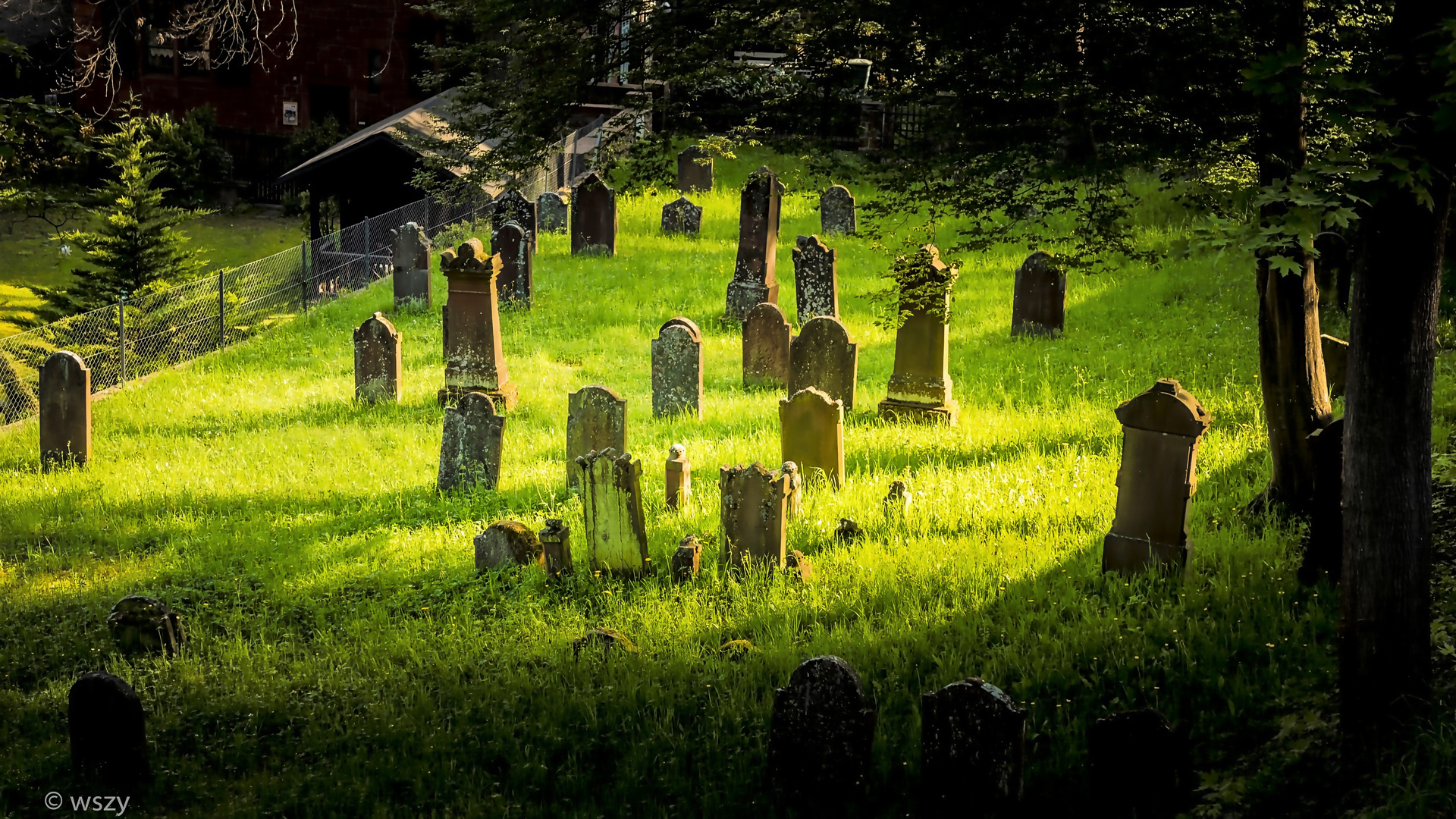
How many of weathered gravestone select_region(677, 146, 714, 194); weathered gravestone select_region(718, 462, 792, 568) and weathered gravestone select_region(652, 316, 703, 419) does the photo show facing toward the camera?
3

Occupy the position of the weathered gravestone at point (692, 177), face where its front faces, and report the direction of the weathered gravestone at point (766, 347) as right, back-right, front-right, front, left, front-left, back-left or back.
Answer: front

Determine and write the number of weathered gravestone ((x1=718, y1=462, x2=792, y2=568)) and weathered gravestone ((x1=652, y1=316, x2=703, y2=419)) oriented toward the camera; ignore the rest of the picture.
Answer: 2

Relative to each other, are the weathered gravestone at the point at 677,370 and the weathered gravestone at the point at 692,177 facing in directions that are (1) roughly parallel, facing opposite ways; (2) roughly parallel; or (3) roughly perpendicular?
roughly parallel

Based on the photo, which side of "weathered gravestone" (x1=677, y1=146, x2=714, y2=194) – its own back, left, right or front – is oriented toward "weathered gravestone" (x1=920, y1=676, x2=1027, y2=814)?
front

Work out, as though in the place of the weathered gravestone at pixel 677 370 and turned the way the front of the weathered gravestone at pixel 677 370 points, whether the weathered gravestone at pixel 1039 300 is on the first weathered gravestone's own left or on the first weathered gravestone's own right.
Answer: on the first weathered gravestone's own left

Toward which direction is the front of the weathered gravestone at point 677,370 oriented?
toward the camera

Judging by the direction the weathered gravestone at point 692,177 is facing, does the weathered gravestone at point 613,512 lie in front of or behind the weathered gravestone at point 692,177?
in front

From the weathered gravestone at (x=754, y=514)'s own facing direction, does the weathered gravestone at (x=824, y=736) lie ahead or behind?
ahead

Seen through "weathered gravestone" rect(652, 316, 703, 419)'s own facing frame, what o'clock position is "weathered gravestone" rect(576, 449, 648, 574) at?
"weathered gravestone" rect(576, 449, 648, 574) is roughly at 12 o'clock from "weathered gravestone" rect(652, 316, 703, 419).

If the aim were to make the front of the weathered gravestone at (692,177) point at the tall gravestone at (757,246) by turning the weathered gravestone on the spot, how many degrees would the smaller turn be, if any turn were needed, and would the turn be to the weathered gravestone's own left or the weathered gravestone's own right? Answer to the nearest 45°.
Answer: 0° — it already faces it

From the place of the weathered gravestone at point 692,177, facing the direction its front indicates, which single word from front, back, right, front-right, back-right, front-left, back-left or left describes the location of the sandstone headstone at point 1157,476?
front

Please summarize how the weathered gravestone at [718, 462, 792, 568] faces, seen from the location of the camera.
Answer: facing the viewer

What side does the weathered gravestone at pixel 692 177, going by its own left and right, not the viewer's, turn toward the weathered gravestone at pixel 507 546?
front

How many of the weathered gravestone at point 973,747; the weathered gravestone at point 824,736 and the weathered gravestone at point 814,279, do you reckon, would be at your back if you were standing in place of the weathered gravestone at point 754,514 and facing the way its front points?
1

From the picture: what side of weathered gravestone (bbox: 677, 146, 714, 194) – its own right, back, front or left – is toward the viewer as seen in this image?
front
